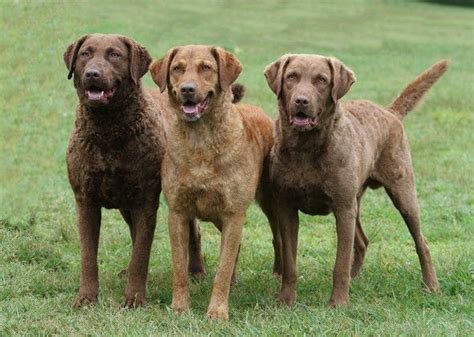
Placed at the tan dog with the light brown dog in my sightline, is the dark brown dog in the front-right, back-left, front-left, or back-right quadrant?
back-left

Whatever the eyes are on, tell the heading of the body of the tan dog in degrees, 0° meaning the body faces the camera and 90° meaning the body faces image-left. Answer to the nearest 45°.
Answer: approximately 45°

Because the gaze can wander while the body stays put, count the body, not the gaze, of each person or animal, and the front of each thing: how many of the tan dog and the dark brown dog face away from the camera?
0

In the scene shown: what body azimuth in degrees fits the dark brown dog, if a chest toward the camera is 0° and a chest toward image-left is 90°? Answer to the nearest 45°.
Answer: approximately 45°

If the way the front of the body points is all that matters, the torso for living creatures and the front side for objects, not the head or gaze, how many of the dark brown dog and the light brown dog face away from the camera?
0

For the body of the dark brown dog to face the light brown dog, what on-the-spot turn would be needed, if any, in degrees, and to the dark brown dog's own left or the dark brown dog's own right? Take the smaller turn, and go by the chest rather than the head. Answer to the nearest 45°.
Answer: approximately 135° to the dark brown dog's own left

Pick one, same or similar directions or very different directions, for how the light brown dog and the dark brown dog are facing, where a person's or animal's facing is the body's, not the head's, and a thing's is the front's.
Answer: same or similar directions

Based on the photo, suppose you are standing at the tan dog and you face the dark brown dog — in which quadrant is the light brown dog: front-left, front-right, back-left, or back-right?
back-right

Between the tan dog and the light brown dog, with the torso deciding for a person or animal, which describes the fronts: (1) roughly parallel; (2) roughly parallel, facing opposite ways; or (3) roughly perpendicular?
roughly parallel

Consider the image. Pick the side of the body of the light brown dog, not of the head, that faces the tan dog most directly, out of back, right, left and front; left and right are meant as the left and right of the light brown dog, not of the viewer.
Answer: front

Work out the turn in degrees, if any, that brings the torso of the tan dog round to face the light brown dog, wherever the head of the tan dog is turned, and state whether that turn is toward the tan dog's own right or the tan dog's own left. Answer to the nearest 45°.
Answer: approximately 135° to the tan dog's own left
